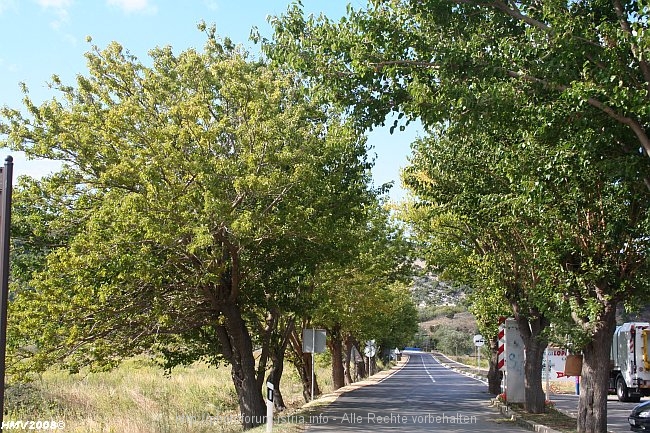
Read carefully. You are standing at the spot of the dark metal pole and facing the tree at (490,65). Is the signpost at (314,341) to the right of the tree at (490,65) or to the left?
left

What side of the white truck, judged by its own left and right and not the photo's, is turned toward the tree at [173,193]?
left

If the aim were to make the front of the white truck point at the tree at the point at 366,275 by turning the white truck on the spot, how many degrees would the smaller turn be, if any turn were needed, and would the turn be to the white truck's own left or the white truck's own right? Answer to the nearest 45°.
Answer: approximately 90° to the white truck's own left

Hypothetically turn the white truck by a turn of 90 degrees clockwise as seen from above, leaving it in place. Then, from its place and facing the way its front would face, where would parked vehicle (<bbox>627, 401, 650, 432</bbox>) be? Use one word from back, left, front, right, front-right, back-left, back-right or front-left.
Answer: back-right

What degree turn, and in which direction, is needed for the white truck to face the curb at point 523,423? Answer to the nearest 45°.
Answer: approximately 135° to its left

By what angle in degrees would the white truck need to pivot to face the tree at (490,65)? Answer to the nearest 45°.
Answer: approximately 135° to its left

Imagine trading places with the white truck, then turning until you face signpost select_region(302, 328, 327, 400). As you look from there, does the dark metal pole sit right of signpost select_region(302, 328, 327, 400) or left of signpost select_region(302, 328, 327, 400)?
left

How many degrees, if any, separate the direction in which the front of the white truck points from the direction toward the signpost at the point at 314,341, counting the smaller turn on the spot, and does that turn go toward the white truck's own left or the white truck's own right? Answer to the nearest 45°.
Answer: approximately 90° to the white truck's own left
